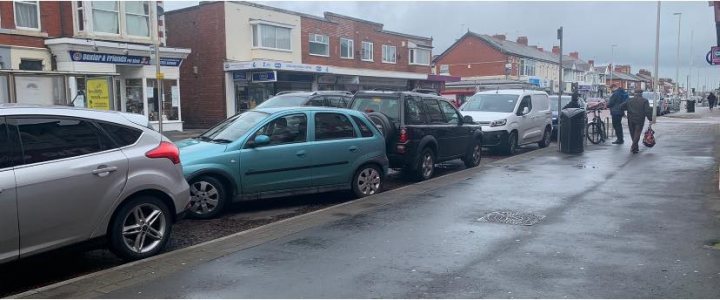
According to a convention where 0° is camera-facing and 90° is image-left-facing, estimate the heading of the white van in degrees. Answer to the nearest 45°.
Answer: approximately 45°

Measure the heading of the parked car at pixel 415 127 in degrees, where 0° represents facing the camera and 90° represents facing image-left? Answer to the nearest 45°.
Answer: approximately 225°

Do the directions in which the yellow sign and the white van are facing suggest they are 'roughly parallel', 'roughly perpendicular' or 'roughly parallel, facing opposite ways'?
roughly perpendicular

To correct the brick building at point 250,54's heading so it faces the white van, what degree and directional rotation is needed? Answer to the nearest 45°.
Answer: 0° — it already faces it

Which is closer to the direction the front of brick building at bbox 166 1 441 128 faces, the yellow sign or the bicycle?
the bicycle

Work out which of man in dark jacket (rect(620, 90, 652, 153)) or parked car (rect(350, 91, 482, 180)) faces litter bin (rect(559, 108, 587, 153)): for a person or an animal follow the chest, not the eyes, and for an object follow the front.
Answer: the parked car

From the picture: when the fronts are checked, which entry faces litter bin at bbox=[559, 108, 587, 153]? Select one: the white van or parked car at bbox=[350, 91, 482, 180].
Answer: the parked car

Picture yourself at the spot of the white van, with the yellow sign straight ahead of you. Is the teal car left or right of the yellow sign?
left

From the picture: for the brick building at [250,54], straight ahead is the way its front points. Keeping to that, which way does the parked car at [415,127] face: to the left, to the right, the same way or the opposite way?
to the left

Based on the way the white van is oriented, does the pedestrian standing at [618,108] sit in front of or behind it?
behind

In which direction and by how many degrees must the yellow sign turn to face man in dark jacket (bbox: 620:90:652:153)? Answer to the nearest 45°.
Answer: approximately 90° to its left

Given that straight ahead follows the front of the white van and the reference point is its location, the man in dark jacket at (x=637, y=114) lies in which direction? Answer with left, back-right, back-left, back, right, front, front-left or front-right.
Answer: back-left

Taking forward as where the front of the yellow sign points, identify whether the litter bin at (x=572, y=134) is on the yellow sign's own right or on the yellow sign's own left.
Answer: on the yellow sign's own left
